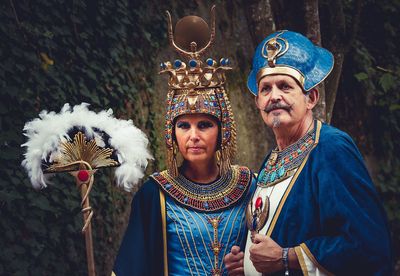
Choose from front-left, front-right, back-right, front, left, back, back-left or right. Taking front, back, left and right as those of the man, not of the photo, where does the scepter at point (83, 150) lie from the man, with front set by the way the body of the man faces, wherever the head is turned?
front-right

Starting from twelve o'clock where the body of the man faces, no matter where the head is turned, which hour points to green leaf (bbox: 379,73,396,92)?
The green leaf is roughly at 5 o'clock from the man.

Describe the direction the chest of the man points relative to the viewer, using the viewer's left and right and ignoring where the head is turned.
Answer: facing the viewer and to the left of the viewer

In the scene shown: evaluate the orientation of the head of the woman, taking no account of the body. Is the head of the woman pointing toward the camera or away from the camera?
toward the camera

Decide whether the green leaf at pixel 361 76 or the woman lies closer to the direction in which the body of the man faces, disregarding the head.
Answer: the woman

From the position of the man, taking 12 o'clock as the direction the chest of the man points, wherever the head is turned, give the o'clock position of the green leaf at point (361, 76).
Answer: The green leaf is roughly at 5 o'clock from the man.

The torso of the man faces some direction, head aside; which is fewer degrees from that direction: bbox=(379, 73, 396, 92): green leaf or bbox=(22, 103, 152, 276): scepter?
the scepter

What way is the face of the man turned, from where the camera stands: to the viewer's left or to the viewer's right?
to the viewer's left
